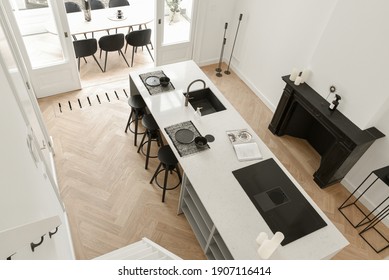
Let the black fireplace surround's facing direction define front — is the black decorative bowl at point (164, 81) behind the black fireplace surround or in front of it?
in front

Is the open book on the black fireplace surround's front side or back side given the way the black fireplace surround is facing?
on the front side

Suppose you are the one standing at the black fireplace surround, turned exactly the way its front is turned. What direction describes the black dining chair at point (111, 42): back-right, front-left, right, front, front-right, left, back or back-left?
front-right

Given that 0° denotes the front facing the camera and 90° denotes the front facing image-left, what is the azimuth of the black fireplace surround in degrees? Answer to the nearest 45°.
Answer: approximately 45°

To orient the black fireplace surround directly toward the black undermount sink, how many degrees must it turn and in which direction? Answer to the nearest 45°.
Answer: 0° — it already faces it

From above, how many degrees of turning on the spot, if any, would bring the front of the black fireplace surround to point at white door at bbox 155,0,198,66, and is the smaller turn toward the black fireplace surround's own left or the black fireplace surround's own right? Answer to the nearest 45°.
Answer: approximately 45° to the black fireplace surround's own right

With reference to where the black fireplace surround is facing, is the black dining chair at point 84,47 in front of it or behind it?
in front

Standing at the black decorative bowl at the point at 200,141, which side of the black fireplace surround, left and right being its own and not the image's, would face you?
front

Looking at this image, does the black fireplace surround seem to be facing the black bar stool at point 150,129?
yes

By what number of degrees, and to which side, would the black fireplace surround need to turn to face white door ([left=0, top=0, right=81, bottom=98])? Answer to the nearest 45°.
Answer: approximately 45° to its right

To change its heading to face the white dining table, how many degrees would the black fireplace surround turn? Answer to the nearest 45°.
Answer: approximately 45° to its right

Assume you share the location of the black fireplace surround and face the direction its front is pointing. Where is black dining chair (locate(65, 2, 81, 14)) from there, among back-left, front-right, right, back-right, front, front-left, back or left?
front-right
